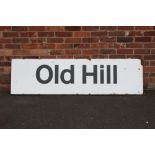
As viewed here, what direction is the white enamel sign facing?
toward the camera
